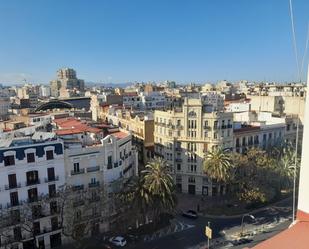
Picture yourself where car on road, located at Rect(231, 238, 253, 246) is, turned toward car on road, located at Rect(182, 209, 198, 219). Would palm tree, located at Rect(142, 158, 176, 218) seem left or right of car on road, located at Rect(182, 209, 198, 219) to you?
left

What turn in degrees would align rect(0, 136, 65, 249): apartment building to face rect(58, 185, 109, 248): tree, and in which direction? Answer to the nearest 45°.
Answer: approximately 90° to its left

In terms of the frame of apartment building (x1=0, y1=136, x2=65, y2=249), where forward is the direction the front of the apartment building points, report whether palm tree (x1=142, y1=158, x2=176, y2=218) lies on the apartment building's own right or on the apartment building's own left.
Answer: on the apartment building's own left

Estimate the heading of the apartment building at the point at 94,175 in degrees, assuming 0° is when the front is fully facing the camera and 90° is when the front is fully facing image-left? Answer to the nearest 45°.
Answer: approximately 315°

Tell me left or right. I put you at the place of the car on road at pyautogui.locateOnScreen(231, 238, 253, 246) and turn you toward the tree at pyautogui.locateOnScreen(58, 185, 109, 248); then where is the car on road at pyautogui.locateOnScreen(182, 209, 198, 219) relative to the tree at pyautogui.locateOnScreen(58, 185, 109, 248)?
right

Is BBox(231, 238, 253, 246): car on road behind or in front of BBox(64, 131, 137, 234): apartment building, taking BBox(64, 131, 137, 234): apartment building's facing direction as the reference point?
in front

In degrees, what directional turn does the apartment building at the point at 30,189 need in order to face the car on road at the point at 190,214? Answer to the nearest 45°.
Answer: approximately 90° to its left

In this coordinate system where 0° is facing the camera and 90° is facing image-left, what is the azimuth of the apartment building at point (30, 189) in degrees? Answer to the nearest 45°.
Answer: approximately 0°

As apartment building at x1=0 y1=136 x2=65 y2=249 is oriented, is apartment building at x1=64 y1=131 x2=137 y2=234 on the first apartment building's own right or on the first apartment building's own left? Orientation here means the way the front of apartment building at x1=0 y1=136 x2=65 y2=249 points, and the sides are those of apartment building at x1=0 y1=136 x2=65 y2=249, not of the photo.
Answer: on the first apartment building's own left
